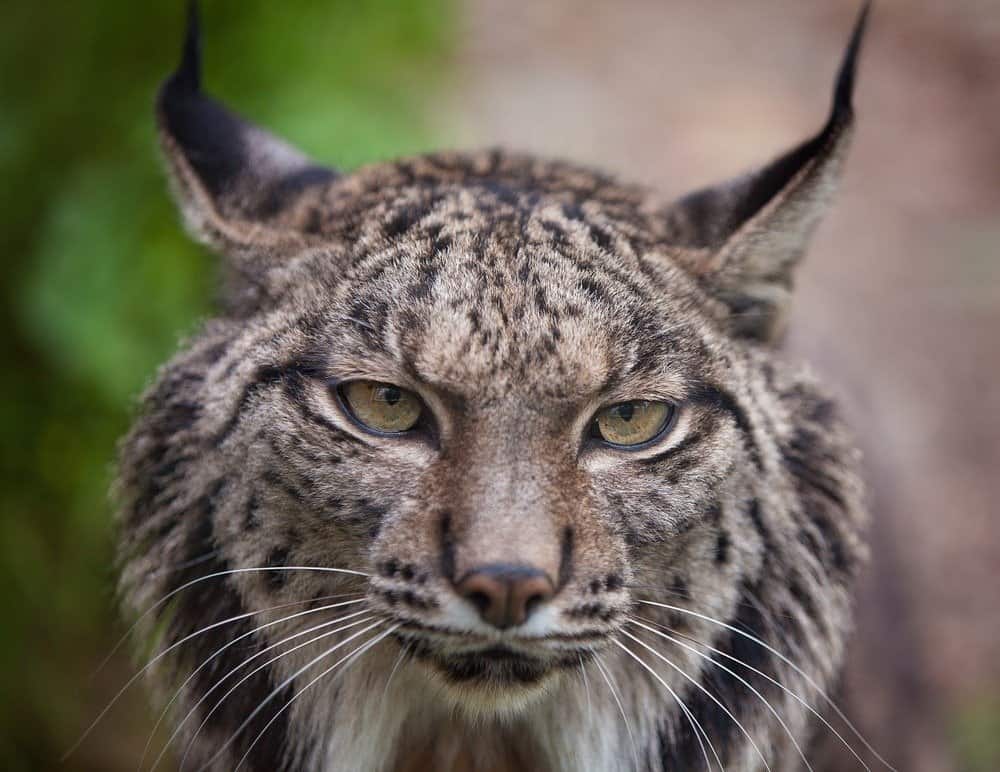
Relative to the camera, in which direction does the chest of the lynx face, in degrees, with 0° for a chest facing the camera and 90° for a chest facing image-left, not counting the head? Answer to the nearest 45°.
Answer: approximately 0°
